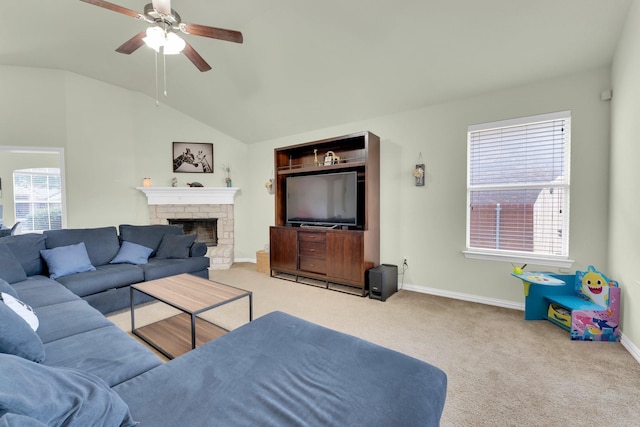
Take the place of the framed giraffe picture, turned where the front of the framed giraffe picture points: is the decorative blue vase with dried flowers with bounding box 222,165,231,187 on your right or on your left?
on your left

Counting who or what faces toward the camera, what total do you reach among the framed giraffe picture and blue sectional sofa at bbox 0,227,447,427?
1

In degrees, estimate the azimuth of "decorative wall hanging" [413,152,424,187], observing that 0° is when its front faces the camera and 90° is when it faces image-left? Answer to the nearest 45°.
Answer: approximately 45°

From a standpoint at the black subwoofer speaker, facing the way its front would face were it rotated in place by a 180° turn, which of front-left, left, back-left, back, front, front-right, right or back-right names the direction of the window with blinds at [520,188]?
front-right

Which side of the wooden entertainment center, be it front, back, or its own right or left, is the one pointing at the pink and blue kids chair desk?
left

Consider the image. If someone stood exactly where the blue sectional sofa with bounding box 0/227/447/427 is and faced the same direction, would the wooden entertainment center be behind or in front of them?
in front

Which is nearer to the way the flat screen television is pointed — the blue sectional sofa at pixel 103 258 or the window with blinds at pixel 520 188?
the blue sectional sofa

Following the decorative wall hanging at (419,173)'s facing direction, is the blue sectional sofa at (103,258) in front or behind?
in front

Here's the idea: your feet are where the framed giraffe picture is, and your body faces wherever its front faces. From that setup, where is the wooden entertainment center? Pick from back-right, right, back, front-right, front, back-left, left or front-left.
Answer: front-left

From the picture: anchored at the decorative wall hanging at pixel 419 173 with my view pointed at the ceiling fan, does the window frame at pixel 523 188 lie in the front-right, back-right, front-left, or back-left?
back-left
